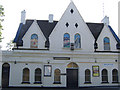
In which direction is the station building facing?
toward the camera

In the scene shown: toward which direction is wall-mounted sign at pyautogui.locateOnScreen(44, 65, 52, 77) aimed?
toward the camera
